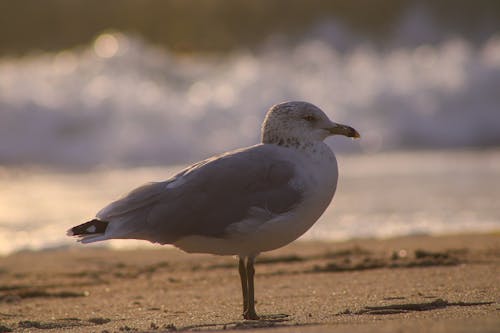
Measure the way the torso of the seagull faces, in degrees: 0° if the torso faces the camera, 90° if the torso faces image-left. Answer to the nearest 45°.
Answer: approximately 270°
